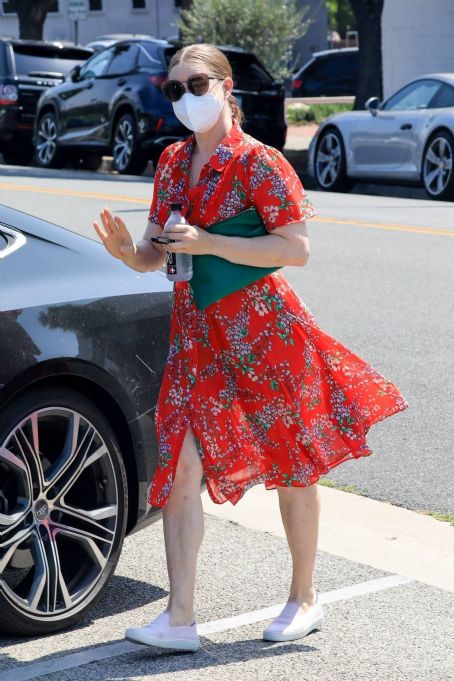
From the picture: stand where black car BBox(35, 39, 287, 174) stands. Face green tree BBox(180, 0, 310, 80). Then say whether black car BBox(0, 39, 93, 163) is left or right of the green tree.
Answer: left

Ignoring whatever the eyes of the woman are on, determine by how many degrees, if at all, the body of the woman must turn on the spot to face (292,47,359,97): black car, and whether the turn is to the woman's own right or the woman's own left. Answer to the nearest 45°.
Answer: approximately 135° to the woman's own right

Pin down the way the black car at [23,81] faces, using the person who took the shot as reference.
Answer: facing away from the viewer and to the left of the viewer

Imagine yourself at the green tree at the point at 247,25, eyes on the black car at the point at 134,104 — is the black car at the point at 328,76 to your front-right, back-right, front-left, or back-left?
back-left

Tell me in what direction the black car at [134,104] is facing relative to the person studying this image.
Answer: facing away from the viewer and to the left of the viewer

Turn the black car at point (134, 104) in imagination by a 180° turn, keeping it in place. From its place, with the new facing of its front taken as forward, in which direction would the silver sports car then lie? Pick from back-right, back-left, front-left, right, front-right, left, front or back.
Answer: front

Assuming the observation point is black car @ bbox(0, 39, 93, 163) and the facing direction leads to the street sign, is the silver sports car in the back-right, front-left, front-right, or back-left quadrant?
back-right
